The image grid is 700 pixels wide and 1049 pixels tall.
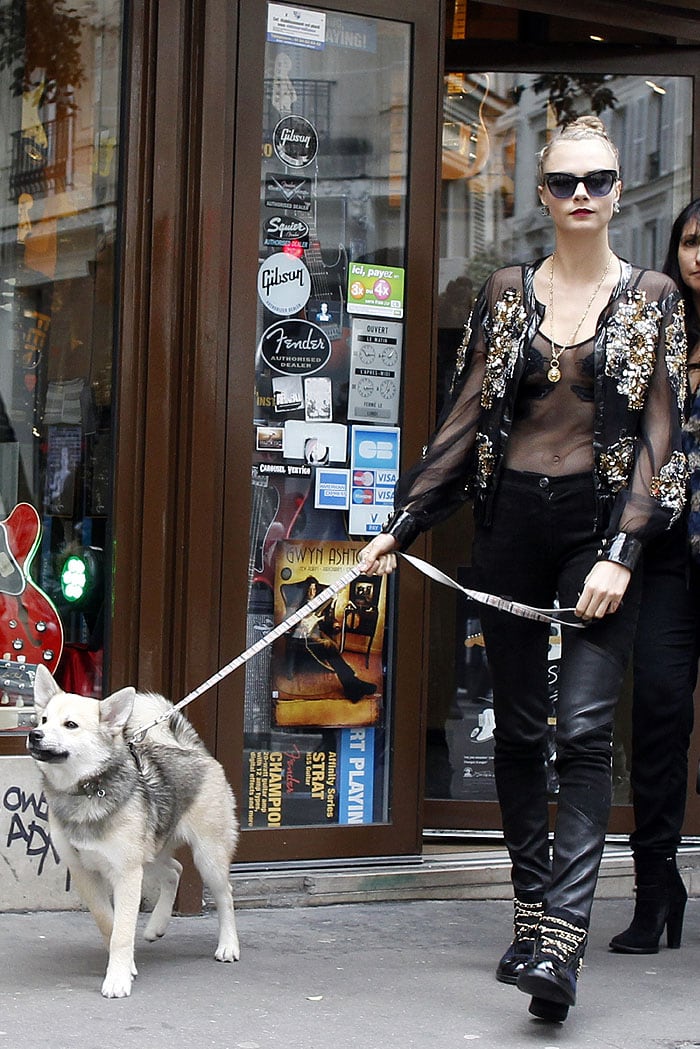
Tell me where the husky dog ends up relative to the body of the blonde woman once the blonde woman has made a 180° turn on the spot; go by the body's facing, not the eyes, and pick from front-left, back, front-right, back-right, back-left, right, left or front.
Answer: left

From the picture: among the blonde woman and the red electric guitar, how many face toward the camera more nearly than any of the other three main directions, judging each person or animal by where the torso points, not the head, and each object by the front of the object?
2

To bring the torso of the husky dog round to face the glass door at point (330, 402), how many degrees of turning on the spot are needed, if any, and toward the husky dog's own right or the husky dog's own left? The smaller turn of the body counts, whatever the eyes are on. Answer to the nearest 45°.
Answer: approximately 180°

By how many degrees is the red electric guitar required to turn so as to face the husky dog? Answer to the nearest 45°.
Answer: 0° — it already faces it

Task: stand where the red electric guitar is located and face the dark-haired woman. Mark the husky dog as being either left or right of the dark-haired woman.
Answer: right

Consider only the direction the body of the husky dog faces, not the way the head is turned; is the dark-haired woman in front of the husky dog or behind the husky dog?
behind
